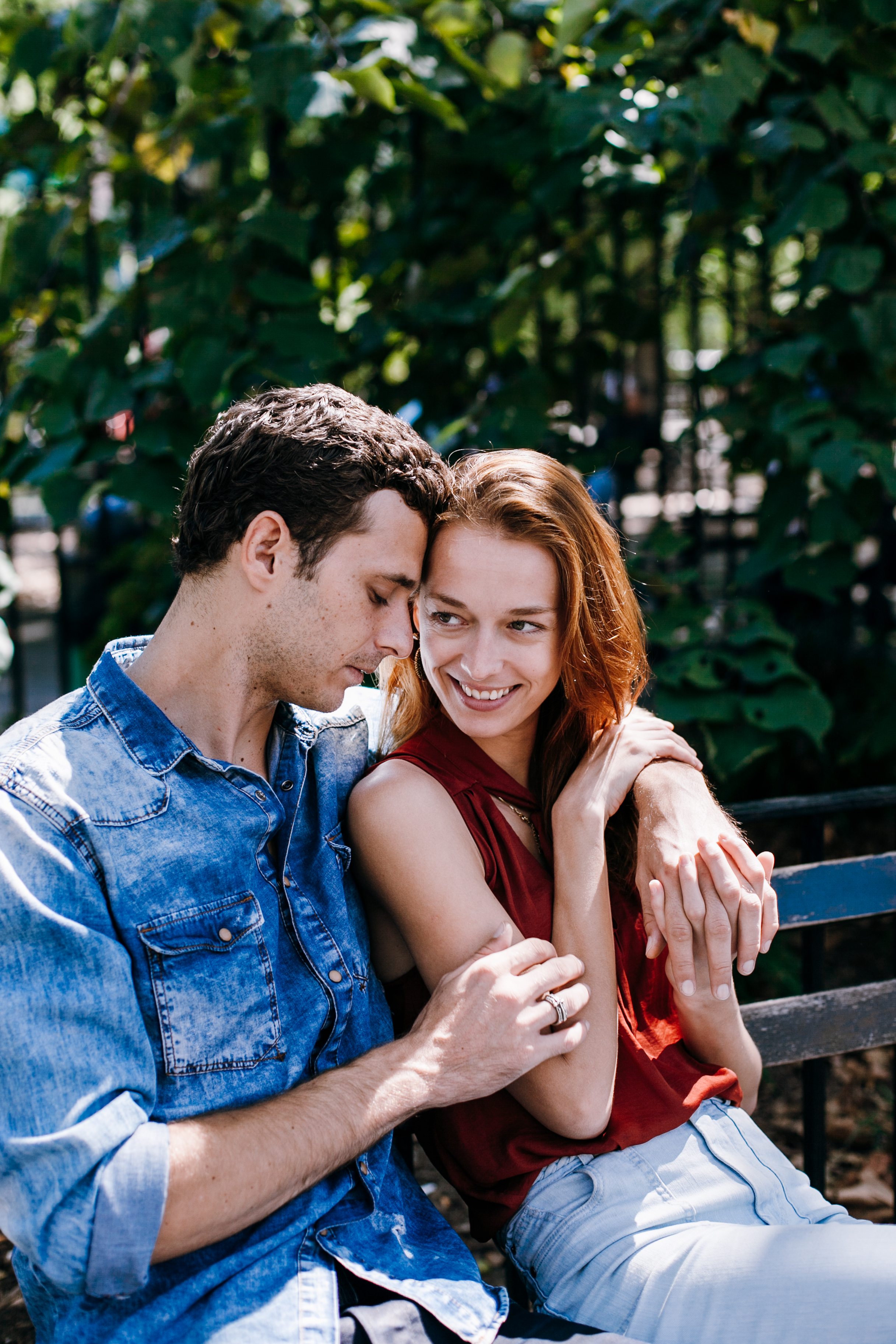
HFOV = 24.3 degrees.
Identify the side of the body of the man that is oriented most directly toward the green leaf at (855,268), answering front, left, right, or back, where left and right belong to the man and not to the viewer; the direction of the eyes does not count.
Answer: left

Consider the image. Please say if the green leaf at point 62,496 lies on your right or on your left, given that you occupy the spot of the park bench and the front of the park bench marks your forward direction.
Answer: on your right

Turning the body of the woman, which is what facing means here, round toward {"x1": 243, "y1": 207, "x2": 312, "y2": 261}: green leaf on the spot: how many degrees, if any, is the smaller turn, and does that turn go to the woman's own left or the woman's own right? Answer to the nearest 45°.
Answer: approximately 180°

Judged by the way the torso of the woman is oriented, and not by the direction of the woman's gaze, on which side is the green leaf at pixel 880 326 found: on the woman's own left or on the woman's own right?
on the woman's own left

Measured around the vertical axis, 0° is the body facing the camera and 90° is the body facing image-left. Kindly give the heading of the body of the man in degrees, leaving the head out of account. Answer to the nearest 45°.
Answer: approximately 315°

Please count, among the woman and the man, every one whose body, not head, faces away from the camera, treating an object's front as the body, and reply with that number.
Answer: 0

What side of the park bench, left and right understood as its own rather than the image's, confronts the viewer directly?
front

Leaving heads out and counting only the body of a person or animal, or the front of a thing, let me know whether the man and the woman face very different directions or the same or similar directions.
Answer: same or similar directions

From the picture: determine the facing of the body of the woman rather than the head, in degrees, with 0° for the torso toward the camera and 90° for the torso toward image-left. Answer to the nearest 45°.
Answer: approximately 315°

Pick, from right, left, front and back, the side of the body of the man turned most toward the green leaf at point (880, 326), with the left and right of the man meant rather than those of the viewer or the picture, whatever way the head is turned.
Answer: left
